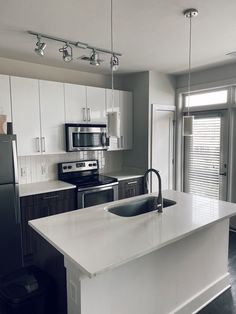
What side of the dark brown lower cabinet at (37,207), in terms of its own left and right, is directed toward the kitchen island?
front

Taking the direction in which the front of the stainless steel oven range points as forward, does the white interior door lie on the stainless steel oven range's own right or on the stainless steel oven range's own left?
on the stainless steel oven range's own left

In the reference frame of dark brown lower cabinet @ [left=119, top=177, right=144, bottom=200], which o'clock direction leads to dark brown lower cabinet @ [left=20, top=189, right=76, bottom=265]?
dark brown lower cabinet @ [left=20, top=189, right=76, bottom=265] is roughly at 3 o'clock from dark brown lower cabinet @ [left=119, top=177, right=144, bottom=200].

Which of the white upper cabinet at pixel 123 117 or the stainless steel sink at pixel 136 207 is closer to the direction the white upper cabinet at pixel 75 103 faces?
the stainless steel sink

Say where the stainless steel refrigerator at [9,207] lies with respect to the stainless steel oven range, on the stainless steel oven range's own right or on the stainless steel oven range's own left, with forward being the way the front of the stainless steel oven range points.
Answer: on the stainless steel oven range's own right

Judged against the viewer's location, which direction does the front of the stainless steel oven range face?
facing the viewer and to the right of the viewer

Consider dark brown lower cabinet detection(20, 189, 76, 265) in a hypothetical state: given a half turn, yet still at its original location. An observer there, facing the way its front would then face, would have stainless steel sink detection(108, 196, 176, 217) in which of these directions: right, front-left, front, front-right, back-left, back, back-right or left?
back

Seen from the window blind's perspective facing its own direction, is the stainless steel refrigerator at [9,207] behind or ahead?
ahead

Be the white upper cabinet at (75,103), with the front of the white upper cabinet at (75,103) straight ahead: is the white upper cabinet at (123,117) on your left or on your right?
on your left
